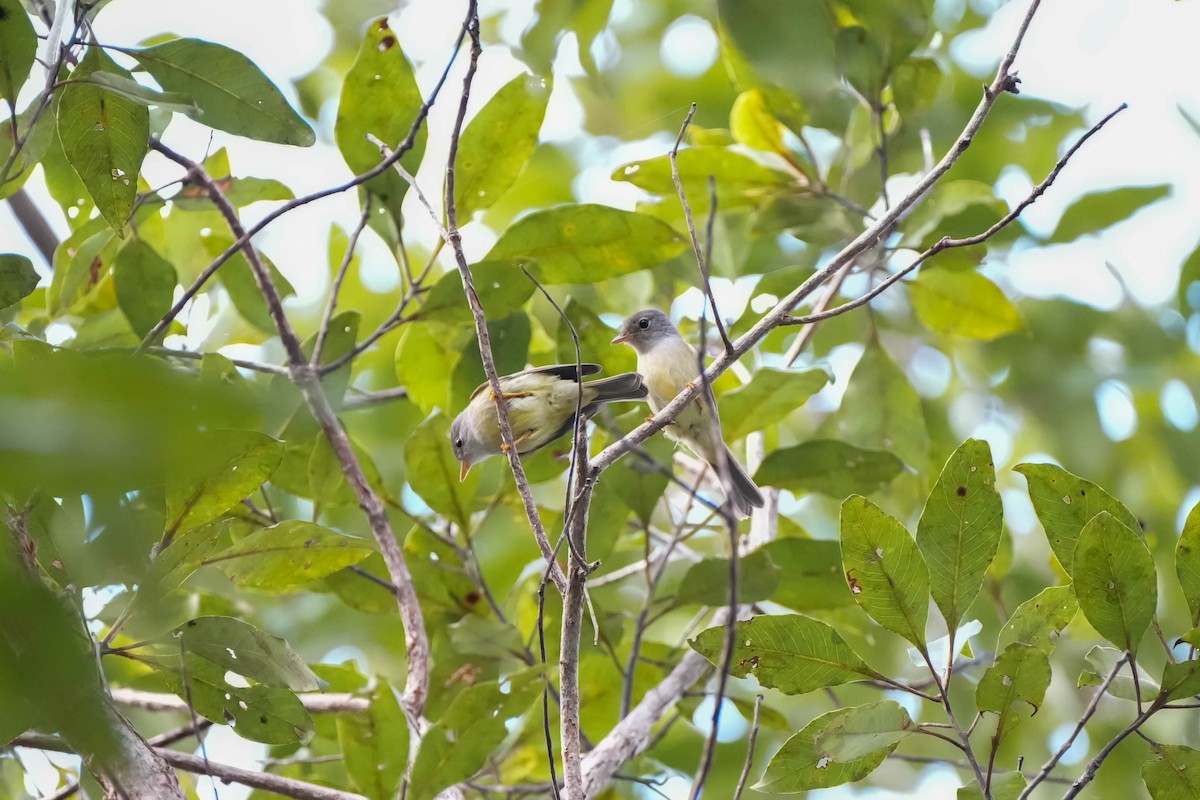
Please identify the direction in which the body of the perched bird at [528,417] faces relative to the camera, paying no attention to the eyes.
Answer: to the viewer's left

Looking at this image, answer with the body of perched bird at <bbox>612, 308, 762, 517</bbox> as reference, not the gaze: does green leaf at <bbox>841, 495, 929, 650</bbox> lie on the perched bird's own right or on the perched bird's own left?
on the perched bird's own left

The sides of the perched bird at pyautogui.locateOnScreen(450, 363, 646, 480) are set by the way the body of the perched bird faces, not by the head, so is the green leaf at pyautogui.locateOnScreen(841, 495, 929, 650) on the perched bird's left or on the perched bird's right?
on the perched bird's left

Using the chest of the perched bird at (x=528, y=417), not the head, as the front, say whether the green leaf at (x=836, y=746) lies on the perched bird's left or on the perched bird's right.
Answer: on the perched bird's left

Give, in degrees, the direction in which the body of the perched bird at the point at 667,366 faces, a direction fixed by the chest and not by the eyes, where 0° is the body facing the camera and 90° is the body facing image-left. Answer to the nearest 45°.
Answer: approximately 45°
